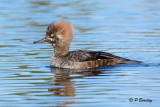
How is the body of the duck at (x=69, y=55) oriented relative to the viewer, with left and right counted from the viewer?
facing to the left of the viewer
